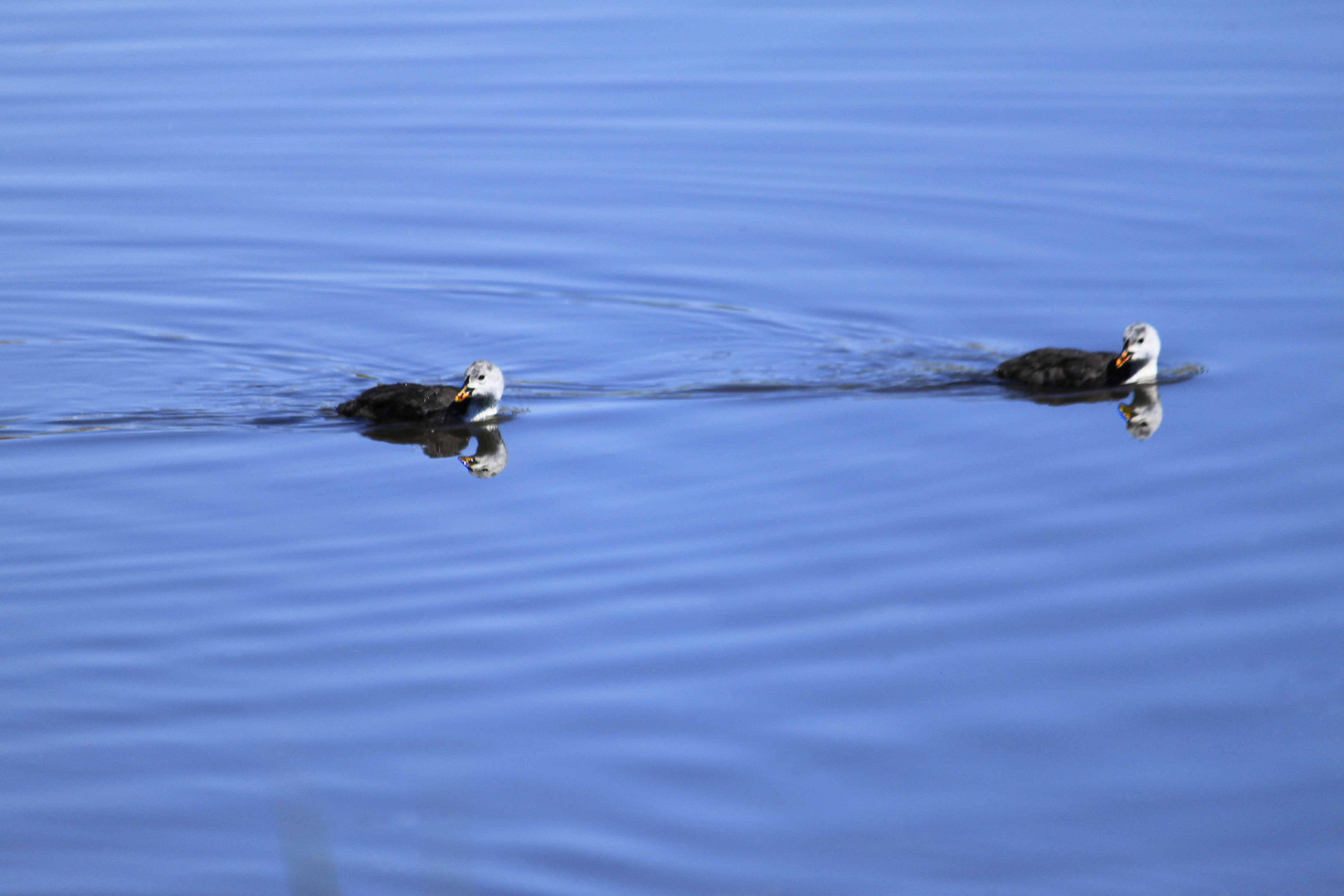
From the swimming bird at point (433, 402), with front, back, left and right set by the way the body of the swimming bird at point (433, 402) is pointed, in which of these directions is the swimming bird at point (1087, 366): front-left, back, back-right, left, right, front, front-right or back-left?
front

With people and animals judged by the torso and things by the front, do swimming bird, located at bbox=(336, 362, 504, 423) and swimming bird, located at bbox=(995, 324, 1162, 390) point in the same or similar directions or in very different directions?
same or similar directions

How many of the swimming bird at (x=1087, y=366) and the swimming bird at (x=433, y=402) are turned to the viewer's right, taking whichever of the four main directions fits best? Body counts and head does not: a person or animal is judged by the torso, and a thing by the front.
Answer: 2

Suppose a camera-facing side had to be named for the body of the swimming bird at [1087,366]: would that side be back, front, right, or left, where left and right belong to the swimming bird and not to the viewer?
right

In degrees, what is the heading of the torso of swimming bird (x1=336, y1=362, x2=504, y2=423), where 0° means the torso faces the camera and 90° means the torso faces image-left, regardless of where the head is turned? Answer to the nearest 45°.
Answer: approximately 270°

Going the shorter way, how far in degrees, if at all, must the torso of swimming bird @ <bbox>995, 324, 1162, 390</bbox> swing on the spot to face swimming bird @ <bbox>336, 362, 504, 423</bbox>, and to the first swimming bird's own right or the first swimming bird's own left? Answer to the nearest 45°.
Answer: approximately 180°
